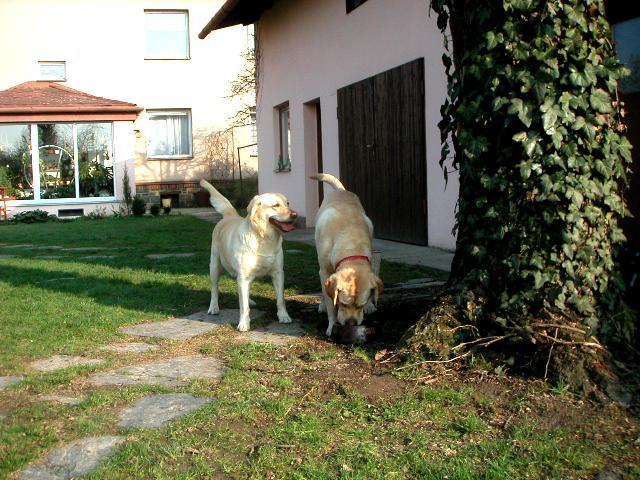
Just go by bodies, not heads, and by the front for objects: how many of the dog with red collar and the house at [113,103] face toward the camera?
2

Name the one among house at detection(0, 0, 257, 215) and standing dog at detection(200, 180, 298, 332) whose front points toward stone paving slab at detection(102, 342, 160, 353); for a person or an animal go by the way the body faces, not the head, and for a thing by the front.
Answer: the house

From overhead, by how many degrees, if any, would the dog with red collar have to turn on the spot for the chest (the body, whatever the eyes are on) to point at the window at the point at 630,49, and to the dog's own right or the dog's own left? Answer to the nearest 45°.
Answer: approximately 90° to the dog's own left

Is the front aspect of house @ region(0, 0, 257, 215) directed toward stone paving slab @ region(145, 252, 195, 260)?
yes

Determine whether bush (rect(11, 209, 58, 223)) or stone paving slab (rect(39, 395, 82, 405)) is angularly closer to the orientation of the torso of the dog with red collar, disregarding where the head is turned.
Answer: the stone paving slab

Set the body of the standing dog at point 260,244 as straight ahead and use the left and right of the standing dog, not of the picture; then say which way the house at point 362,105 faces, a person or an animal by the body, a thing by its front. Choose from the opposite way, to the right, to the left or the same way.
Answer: to the right

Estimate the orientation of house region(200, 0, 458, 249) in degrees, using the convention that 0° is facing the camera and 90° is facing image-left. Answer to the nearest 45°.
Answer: approximately 45°

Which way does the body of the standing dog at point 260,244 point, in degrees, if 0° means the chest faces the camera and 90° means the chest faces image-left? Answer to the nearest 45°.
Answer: approximately 315°

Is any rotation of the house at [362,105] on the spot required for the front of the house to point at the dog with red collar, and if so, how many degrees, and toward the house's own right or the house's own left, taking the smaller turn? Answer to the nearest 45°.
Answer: approximately 45° to the house's own left
